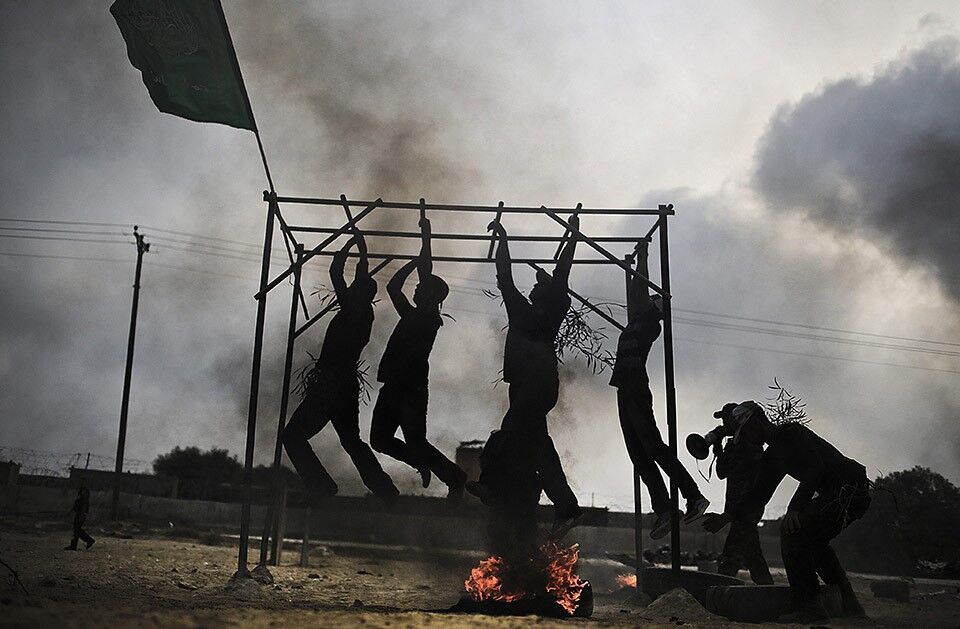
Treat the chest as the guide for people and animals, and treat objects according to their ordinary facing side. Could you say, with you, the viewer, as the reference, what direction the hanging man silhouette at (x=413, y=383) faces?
facing to the left of the viewer

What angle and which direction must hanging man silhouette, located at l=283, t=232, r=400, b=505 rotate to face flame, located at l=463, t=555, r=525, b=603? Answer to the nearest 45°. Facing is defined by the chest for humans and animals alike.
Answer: approximately 135° to its left

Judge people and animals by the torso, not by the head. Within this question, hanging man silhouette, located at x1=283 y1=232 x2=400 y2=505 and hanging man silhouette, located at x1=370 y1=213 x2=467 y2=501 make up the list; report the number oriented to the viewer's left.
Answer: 2

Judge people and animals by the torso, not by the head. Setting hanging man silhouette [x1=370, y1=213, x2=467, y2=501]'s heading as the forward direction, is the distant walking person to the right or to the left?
on its right

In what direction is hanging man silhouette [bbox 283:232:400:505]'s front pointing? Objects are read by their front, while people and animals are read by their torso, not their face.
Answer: to the viewer's left

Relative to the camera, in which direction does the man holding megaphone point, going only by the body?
to the viewer's left

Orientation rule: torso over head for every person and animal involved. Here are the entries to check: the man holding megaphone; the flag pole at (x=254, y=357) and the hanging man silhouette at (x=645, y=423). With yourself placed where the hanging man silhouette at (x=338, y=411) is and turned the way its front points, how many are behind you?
2

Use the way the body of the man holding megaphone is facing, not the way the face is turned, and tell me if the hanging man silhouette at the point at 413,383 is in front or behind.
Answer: in front

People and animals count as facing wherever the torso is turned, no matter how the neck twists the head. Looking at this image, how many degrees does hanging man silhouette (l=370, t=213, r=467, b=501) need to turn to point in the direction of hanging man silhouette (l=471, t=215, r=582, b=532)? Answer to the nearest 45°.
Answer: approximately 135° to its left

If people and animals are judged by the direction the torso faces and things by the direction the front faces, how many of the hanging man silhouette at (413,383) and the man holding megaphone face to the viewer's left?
2
